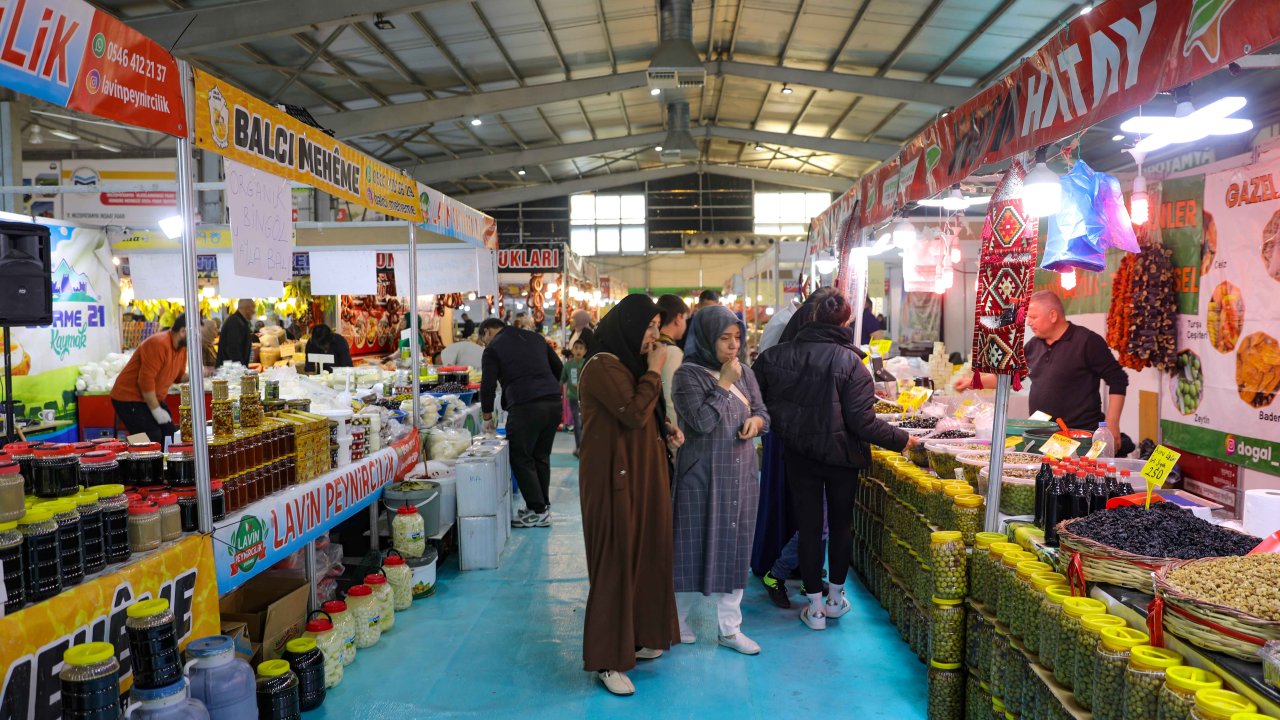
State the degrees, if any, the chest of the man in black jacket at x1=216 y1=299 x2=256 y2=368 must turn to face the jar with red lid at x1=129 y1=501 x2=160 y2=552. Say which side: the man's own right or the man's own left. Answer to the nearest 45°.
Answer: approximately 90° to the man's own right

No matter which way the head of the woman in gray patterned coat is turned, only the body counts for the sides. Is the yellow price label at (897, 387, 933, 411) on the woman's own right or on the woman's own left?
on the woman's own left

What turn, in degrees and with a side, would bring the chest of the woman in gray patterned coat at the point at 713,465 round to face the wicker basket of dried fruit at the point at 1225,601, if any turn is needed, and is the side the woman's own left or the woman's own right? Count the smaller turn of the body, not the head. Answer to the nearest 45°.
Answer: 0° — they already face it

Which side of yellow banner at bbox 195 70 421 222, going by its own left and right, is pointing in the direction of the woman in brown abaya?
front

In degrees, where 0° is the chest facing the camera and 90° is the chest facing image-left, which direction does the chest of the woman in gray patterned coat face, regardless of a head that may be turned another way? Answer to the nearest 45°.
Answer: approximately 315°

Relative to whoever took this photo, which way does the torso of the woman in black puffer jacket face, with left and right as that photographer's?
facing away from the viewer and to the right of the viewer

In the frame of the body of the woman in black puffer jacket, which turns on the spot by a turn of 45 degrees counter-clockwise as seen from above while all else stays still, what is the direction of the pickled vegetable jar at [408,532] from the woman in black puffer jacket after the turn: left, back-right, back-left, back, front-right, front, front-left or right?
left

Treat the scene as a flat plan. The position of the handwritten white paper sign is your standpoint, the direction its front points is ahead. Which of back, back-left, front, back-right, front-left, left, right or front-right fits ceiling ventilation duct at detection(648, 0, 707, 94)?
left

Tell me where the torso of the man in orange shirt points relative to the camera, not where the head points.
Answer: to the viewer's right

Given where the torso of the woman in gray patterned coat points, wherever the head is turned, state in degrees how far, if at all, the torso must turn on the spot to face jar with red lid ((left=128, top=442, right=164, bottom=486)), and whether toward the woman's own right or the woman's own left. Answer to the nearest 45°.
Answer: approximately 90° to the woman's own right
